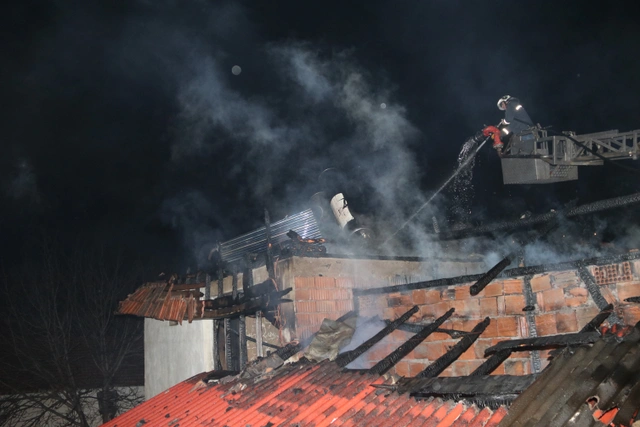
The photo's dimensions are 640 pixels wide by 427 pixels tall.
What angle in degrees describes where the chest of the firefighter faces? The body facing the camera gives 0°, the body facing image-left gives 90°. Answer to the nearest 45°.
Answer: approximately 90°

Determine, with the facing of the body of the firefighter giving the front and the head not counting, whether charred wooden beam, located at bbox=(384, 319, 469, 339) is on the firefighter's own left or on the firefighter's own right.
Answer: on the firefighter's own left

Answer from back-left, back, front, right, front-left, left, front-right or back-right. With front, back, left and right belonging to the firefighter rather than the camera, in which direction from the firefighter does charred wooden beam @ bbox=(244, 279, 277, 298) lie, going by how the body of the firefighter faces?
front-left

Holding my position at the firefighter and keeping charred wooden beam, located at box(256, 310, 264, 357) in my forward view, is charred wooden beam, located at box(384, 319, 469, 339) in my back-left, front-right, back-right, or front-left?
front-left

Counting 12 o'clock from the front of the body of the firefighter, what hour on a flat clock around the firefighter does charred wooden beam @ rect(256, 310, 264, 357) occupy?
The charred wooden beam is roughly at 11 o'clock from the firefighter.

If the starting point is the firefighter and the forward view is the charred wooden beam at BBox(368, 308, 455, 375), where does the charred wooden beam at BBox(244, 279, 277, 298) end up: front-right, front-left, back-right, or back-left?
front-right

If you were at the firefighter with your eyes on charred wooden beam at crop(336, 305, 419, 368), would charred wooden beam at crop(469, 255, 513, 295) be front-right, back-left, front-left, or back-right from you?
front-left

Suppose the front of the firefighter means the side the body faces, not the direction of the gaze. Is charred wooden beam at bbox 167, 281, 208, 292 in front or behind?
in front

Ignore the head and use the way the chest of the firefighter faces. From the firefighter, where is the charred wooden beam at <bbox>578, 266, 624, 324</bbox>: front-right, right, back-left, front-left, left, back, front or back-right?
left

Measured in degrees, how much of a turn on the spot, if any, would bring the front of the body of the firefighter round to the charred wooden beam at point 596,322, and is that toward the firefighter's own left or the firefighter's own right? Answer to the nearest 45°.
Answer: approximately 90° to the firefighter's own left

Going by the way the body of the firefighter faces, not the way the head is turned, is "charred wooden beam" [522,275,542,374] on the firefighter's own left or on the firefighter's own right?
on the firefighter's own left

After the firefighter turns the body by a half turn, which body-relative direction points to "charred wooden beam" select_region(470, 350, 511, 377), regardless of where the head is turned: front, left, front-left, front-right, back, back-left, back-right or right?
right
